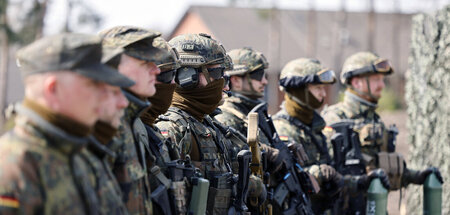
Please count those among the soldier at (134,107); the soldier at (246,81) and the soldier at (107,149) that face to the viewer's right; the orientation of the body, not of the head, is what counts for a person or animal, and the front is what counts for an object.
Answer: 3

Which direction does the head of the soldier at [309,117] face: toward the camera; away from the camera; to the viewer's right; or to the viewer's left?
to the viewer's right

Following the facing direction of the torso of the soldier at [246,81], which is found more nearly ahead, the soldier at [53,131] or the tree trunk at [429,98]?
the tree trunk

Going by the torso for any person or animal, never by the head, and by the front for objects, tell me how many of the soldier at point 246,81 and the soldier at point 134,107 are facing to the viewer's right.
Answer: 2

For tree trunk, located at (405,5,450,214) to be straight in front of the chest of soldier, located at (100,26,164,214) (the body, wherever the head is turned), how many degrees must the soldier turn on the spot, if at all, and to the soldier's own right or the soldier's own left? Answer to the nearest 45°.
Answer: approximately 45° to the soldier's own left

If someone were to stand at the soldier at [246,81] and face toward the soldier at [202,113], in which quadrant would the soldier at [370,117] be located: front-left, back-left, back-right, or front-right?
back-left

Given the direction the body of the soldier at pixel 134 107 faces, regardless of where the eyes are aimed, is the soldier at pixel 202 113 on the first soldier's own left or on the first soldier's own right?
on the first soldier's own left

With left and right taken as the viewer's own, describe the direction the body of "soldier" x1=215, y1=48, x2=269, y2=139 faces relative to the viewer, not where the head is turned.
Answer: facing to the right of the viewer

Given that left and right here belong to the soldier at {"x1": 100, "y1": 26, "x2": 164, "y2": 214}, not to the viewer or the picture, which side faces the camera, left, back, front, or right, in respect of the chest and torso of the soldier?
right

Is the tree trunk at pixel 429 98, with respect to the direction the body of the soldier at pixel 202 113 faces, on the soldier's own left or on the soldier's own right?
on the soldier's own left

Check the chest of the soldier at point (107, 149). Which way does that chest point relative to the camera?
to the viewer's right

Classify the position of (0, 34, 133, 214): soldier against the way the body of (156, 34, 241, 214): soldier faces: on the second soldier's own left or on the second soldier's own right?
on the second soldier's own right

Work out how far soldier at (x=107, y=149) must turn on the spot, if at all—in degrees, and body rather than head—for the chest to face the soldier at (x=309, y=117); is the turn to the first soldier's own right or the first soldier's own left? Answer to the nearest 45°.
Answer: approximately 45° to the first soldier's own left

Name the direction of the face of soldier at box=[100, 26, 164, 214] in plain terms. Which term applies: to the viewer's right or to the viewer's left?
to the viewer's right
